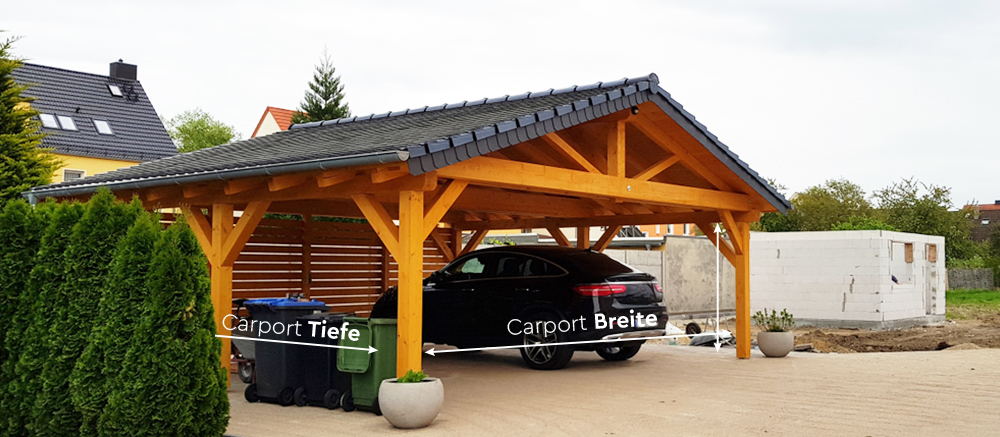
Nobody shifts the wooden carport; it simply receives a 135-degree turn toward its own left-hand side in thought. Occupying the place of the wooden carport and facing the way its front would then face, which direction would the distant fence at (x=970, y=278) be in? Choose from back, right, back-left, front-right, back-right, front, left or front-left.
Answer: front-right

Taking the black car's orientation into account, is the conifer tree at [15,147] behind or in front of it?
in front

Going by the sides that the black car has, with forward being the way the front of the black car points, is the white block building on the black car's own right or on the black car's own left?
on the black car's own right

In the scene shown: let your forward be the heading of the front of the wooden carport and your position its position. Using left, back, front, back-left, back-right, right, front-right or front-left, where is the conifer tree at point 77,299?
right

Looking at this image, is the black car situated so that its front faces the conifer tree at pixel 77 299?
no

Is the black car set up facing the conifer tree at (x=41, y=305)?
no

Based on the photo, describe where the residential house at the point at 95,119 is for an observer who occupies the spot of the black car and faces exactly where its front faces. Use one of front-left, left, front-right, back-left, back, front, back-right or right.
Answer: front

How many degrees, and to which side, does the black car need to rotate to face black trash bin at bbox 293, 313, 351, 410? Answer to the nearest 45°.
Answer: approximately 90° to its left

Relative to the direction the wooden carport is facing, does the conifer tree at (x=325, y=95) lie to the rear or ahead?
to the rear

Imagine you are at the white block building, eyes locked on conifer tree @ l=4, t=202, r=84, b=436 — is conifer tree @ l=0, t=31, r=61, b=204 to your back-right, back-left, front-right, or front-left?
front-right

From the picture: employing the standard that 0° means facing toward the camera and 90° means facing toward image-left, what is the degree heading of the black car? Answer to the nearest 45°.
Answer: approximately 135°

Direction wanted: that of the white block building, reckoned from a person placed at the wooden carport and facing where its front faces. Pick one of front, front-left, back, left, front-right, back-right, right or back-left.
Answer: left

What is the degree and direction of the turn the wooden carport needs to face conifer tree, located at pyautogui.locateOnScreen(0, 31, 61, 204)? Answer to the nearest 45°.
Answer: approximately 180°
